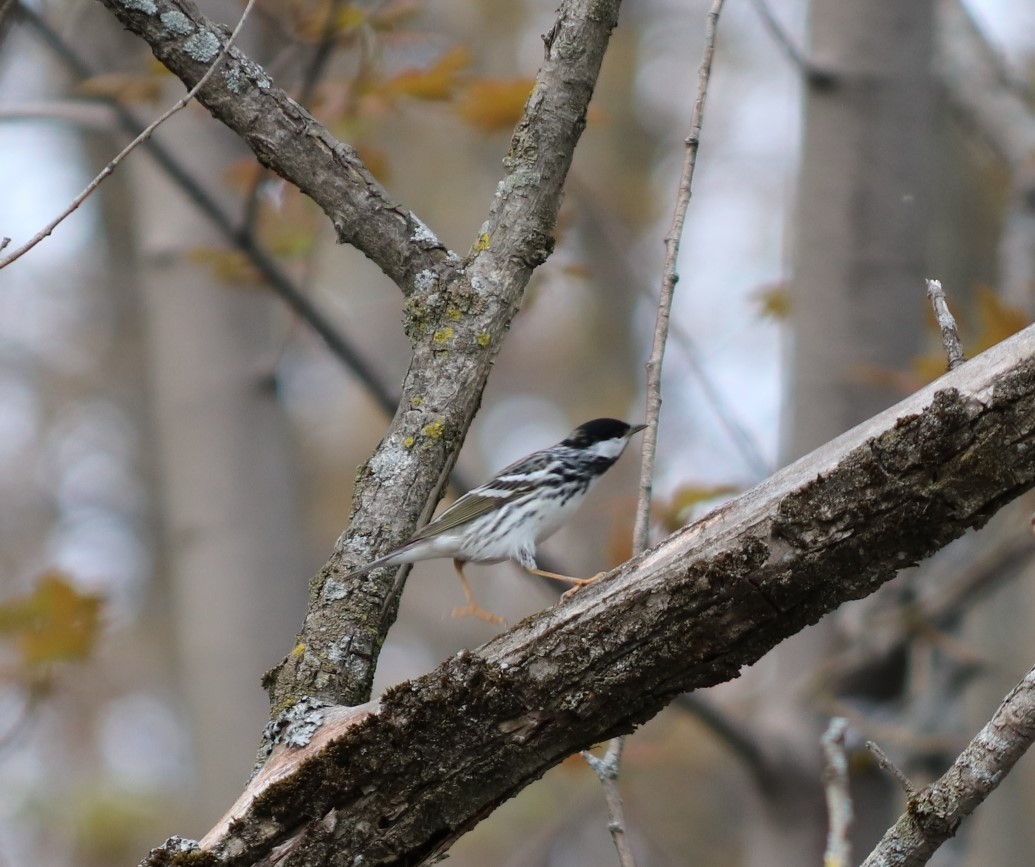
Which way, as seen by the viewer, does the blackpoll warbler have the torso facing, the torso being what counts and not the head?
to the viewer's right

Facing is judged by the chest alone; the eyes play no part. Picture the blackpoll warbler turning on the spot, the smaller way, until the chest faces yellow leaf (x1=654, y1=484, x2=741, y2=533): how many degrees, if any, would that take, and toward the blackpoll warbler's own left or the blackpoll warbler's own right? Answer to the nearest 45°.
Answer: approximately 45° to the blackpoll warbler's own left

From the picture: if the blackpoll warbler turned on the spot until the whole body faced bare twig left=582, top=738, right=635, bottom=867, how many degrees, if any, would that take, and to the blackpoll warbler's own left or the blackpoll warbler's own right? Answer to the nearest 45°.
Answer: approximately 45° to the blackpoll warbler's own left
